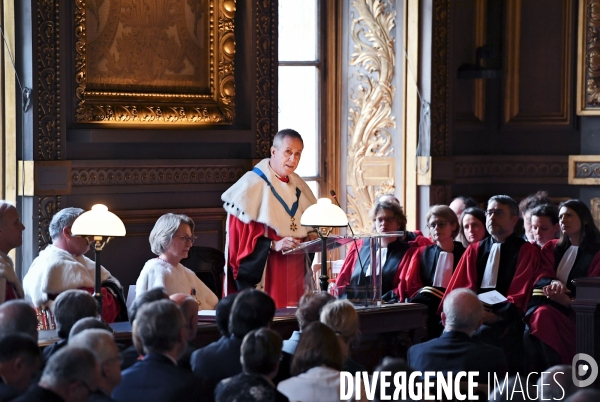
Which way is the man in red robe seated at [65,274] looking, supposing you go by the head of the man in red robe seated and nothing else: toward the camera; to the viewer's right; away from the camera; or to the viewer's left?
to the viewer's right

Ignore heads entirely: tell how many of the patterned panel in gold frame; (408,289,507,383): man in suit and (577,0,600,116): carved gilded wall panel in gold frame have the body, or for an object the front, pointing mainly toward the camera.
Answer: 2

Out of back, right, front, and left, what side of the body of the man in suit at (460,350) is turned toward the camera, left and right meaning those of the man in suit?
back

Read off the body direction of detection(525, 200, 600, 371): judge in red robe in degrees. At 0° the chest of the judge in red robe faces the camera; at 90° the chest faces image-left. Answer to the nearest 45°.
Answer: approximately 45°

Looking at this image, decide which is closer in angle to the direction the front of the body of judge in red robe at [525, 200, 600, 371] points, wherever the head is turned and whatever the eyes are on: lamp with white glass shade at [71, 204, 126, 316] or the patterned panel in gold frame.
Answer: the lamp with white glass shade

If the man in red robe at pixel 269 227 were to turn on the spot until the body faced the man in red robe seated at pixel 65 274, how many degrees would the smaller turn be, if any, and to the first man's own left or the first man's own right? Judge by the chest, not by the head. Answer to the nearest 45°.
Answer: approximately 90° to the first man's own right

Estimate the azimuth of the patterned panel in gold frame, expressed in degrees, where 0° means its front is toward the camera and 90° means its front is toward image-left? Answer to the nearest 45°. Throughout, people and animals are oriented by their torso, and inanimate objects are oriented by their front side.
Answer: approximately 0°

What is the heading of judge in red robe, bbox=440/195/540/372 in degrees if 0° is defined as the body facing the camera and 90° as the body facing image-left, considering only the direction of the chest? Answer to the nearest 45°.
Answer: approximately 45°

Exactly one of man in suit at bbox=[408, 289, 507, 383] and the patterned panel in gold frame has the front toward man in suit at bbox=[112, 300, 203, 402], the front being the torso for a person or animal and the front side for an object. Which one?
the patterned panel in gold frame

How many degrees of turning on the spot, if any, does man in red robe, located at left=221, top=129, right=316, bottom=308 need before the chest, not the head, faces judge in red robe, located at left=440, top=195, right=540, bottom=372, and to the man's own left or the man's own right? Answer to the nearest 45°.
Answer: approximately 45° to the man's own left

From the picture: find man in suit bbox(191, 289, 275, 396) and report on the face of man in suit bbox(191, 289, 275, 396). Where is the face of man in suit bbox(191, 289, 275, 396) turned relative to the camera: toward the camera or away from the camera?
away from the camera

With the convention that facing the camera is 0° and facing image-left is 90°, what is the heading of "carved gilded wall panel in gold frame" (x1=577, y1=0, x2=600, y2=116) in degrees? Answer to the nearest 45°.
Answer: approximately 0°

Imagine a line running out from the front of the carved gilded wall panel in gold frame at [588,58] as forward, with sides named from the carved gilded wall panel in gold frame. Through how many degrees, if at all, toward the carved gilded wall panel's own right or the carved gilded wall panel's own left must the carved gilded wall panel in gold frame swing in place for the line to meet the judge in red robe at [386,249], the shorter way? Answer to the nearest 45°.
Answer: approximately 45° to the carved gilded wall panel's own right
